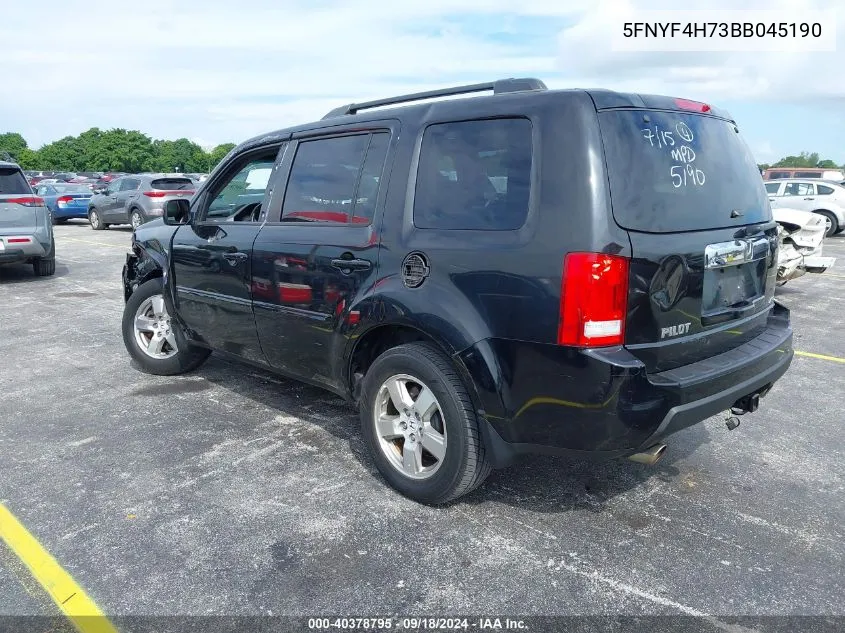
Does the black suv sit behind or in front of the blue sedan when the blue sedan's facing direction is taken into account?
behind

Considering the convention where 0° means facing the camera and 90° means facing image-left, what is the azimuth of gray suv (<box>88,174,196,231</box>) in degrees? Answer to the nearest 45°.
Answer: approximately 135°

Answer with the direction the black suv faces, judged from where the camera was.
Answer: facing away from the viewer and to the left of the viewer

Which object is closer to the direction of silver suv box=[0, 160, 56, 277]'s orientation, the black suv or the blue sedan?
the blue sedan

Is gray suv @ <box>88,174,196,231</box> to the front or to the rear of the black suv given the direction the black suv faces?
to the front

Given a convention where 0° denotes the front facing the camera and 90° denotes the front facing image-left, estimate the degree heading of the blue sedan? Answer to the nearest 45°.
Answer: approximately 135°

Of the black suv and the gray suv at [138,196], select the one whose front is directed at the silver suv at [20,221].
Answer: the black suv

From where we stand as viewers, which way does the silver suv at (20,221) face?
facing away from the viewer

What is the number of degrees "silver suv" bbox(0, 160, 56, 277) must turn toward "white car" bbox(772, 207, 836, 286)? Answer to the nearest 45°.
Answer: approximately 135° to its right

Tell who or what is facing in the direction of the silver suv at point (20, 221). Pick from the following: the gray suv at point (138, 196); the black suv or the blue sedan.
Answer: the black suv

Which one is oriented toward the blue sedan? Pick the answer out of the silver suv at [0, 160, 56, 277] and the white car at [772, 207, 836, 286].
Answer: the silver suv
